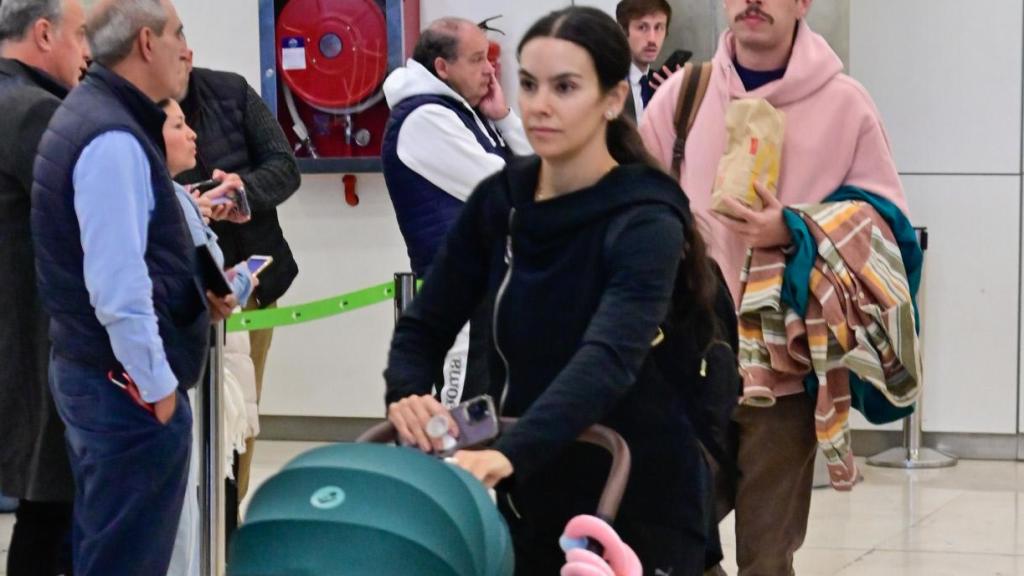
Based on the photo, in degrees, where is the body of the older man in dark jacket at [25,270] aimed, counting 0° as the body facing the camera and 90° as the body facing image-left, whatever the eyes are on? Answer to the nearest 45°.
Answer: approximately 225°

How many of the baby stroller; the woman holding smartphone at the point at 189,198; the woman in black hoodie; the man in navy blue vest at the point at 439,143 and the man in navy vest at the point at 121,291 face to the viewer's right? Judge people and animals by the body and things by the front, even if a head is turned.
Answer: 3

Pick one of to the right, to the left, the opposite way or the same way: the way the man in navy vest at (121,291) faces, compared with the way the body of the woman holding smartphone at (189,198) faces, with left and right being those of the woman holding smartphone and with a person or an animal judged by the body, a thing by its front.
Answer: the same way

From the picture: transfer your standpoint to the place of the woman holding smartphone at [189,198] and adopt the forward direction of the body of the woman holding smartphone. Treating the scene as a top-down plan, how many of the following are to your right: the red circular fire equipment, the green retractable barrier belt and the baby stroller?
1

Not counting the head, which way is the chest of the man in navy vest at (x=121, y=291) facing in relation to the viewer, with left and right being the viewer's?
facing to the right of the viewer

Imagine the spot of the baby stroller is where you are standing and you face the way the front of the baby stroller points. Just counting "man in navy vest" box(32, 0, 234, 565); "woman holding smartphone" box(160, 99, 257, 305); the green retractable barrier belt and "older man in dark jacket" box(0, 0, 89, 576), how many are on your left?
0

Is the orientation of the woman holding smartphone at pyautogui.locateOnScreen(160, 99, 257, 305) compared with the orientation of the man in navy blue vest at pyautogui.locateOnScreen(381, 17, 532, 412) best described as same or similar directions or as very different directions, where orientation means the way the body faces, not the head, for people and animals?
same or similar directions

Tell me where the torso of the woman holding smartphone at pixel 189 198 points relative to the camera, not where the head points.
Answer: to the viewer's right

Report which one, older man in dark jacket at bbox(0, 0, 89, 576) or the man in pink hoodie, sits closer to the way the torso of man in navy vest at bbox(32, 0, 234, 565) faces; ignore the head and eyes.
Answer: the man in pink hoodie

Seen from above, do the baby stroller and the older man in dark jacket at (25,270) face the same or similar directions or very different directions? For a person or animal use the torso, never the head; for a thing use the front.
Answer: very different directions

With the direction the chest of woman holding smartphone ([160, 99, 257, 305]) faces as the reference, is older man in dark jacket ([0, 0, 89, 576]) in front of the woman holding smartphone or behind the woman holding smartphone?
behind

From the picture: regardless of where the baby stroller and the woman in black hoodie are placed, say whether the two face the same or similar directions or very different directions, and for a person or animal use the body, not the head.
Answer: same or similar directions

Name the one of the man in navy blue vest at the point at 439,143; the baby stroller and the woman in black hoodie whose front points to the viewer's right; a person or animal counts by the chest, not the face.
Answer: the man in navy blue vest

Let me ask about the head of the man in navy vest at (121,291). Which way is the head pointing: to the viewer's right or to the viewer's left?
to the viewer's right

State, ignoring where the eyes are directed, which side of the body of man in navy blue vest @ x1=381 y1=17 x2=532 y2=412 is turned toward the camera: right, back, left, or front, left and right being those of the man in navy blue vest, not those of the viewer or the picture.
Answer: right

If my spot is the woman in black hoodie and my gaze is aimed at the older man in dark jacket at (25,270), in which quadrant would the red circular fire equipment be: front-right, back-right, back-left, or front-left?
front-right

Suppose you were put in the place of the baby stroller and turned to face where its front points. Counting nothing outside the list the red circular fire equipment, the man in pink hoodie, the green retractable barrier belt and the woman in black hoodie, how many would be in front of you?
0

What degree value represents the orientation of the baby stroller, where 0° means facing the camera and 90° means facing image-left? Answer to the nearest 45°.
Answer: approximately 45°
